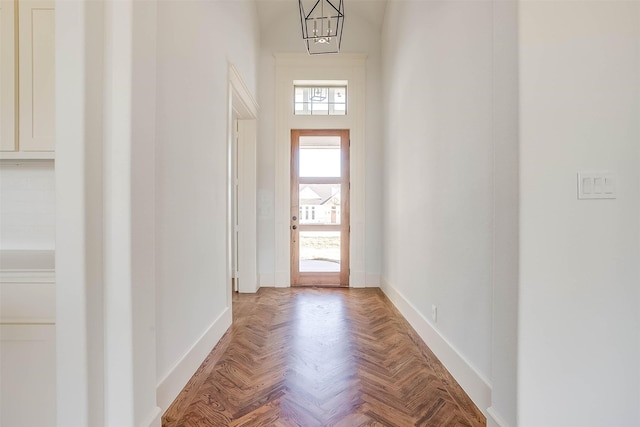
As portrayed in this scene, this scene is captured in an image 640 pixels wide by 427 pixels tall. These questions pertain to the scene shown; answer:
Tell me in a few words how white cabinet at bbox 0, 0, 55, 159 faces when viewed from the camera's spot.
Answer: facing the viewer

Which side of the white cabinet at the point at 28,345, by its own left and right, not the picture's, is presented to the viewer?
front

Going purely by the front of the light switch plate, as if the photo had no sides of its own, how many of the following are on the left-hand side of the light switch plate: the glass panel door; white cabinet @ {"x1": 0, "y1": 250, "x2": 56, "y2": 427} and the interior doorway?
0

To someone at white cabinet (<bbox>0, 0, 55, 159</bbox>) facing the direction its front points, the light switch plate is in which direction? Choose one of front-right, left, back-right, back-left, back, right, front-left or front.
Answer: front-left

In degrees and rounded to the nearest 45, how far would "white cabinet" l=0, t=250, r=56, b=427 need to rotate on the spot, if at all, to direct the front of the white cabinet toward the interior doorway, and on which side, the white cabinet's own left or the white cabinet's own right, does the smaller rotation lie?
approximately 135° to the white cabinet's own left

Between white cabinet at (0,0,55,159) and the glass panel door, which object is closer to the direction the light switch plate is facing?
the white cabinet

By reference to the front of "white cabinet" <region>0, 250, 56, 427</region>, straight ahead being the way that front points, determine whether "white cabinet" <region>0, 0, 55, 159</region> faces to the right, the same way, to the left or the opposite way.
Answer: the same way

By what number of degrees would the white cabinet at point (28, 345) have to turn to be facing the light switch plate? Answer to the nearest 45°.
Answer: approximately 45° to its left

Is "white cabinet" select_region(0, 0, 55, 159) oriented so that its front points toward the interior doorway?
no

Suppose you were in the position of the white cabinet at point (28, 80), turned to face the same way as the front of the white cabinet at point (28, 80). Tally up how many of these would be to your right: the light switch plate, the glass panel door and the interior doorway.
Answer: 0
